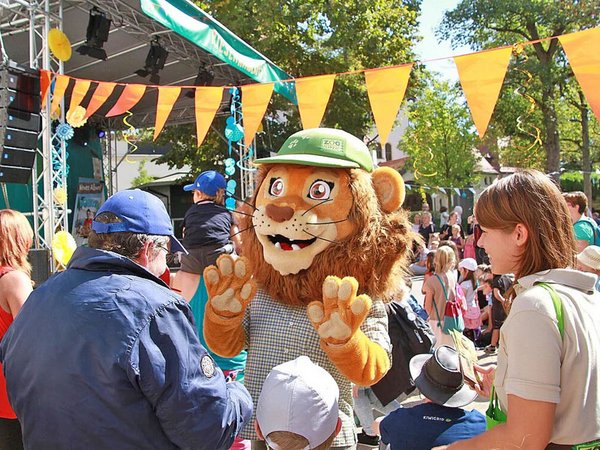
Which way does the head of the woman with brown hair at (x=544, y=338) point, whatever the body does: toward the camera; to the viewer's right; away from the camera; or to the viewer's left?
to the viewer's left

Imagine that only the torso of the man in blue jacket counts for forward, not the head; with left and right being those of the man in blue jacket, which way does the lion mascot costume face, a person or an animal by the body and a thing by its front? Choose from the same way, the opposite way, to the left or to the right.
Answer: the opposite way

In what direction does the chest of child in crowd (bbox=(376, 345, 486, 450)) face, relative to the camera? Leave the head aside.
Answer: away from the camera

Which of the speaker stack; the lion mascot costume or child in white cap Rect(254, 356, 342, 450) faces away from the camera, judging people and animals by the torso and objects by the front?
the child in white cap

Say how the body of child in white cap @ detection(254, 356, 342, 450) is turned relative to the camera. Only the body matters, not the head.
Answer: away from the camera

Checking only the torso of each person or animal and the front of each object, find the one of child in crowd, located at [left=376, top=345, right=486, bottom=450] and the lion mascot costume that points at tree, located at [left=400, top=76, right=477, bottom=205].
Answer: the child in crowd

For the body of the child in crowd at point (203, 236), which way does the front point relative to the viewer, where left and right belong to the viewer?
facing away from the viewer and to the left of the viewer
